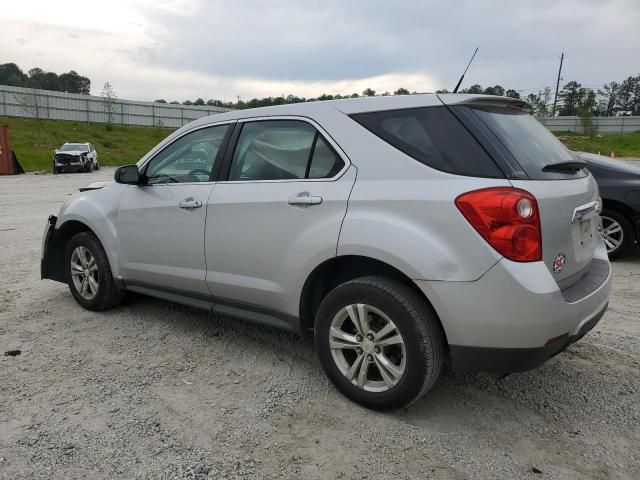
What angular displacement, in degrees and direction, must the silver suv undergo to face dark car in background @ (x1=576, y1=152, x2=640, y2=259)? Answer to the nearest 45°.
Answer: approximately 90° to its right

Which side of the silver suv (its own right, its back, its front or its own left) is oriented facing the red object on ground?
front

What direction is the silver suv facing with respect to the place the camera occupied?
facing away from the viewer and to the left of the viewer

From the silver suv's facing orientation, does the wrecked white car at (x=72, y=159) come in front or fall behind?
in front

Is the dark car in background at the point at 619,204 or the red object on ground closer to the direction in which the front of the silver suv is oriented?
the red object on ground
